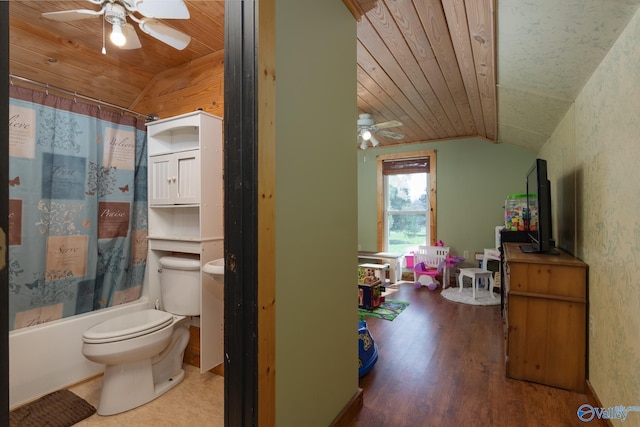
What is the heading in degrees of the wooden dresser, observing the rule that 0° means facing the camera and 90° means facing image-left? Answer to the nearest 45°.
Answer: approximately 90°

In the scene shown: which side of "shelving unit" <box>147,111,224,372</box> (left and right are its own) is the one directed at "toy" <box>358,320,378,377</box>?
left

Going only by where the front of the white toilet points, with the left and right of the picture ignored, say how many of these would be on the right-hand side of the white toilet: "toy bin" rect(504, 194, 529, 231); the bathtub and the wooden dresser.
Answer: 1

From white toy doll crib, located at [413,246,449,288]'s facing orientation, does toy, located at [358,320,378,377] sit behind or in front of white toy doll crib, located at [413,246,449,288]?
in front

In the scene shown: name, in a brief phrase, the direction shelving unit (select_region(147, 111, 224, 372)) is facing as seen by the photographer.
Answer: facing the viewer and to the left of the viewer

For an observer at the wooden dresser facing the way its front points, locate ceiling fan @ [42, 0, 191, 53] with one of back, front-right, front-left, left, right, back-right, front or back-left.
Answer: front-left

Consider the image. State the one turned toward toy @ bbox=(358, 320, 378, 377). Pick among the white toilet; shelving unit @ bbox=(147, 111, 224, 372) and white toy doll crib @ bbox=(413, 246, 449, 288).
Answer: the white toy doll crib

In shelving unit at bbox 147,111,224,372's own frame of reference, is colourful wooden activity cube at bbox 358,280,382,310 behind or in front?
behind

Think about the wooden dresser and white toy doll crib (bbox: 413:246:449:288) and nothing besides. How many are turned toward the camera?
1

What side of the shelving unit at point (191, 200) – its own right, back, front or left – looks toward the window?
back

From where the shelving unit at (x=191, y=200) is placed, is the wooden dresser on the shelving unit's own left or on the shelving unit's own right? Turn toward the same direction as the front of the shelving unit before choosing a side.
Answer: on the shelving unit's own left
